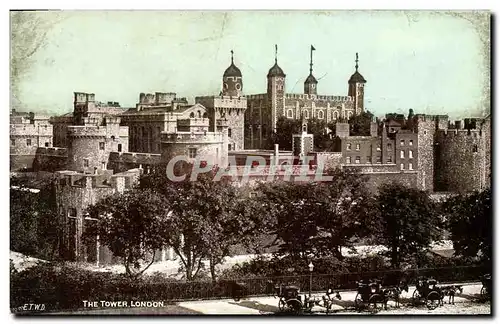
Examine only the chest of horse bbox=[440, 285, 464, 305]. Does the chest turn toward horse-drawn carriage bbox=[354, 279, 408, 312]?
no

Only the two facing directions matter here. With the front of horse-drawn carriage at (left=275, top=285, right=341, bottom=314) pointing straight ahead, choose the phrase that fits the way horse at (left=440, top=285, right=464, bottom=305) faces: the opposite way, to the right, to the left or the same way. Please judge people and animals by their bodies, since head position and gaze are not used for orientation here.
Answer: the same way

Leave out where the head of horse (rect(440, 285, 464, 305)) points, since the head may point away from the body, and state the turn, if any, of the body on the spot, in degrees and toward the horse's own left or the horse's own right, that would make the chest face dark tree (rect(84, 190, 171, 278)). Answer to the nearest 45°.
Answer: approximately 180°

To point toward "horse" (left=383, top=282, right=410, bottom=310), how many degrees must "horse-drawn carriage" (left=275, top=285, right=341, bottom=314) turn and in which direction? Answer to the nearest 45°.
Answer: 0° — it already faces it

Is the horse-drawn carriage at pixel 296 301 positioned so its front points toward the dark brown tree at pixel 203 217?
no

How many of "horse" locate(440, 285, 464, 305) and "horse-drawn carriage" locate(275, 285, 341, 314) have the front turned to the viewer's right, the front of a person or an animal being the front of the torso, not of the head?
2

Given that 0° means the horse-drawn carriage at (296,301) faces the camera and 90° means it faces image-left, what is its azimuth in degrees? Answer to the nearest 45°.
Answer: approximately 270°

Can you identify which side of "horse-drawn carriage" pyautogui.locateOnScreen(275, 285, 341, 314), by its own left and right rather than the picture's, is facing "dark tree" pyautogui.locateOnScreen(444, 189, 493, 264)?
front

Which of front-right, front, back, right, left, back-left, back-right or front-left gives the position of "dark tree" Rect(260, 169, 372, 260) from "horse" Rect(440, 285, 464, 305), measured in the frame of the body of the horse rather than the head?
back

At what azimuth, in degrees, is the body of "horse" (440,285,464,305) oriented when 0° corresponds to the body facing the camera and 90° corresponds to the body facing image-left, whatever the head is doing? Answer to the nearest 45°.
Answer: approximately 270°
